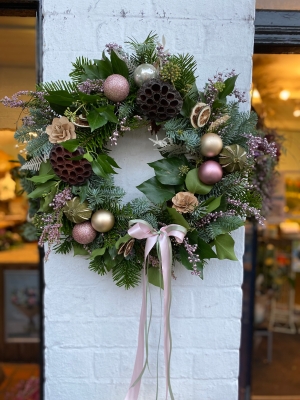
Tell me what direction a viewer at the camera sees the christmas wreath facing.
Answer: facing the viewer
